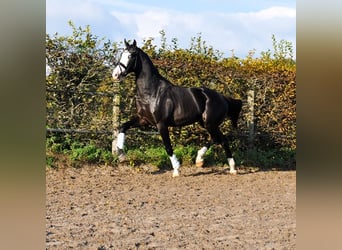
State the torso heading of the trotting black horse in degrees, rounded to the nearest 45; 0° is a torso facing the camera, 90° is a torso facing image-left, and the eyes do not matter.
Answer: approximately 90°

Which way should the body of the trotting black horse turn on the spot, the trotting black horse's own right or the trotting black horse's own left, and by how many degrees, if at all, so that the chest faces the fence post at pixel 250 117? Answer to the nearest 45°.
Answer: approximately 135° to the trotting black horse's own right

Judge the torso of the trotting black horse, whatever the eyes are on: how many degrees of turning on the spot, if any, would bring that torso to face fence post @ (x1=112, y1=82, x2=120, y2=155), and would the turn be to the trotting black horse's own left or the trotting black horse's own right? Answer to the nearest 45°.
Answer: approximately 45° to the trotting black horse's own right
